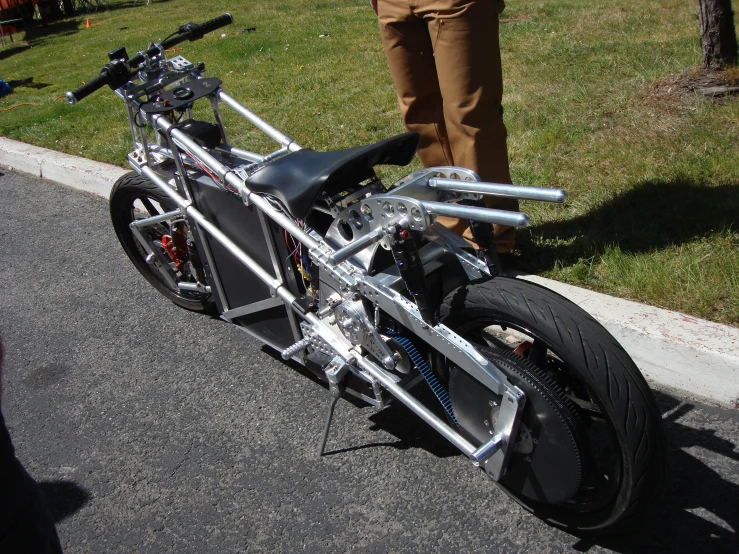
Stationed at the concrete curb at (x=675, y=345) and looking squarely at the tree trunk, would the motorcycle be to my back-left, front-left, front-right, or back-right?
back-left

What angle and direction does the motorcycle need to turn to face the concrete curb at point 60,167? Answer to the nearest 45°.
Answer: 0° — it already faces it

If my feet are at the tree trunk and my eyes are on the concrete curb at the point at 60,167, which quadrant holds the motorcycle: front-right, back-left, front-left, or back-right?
front-left

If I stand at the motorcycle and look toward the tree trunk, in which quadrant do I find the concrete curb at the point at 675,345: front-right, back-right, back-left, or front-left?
front-right

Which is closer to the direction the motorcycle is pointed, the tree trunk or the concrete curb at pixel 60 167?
the concrete curb

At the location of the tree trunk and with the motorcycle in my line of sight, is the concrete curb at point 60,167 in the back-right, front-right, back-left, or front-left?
front-right

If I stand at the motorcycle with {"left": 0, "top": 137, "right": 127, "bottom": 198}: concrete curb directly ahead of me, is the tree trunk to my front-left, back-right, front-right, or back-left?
front-right

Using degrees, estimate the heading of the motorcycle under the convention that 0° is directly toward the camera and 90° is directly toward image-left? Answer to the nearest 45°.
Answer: approximately 135°

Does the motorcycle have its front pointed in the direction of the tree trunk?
no
